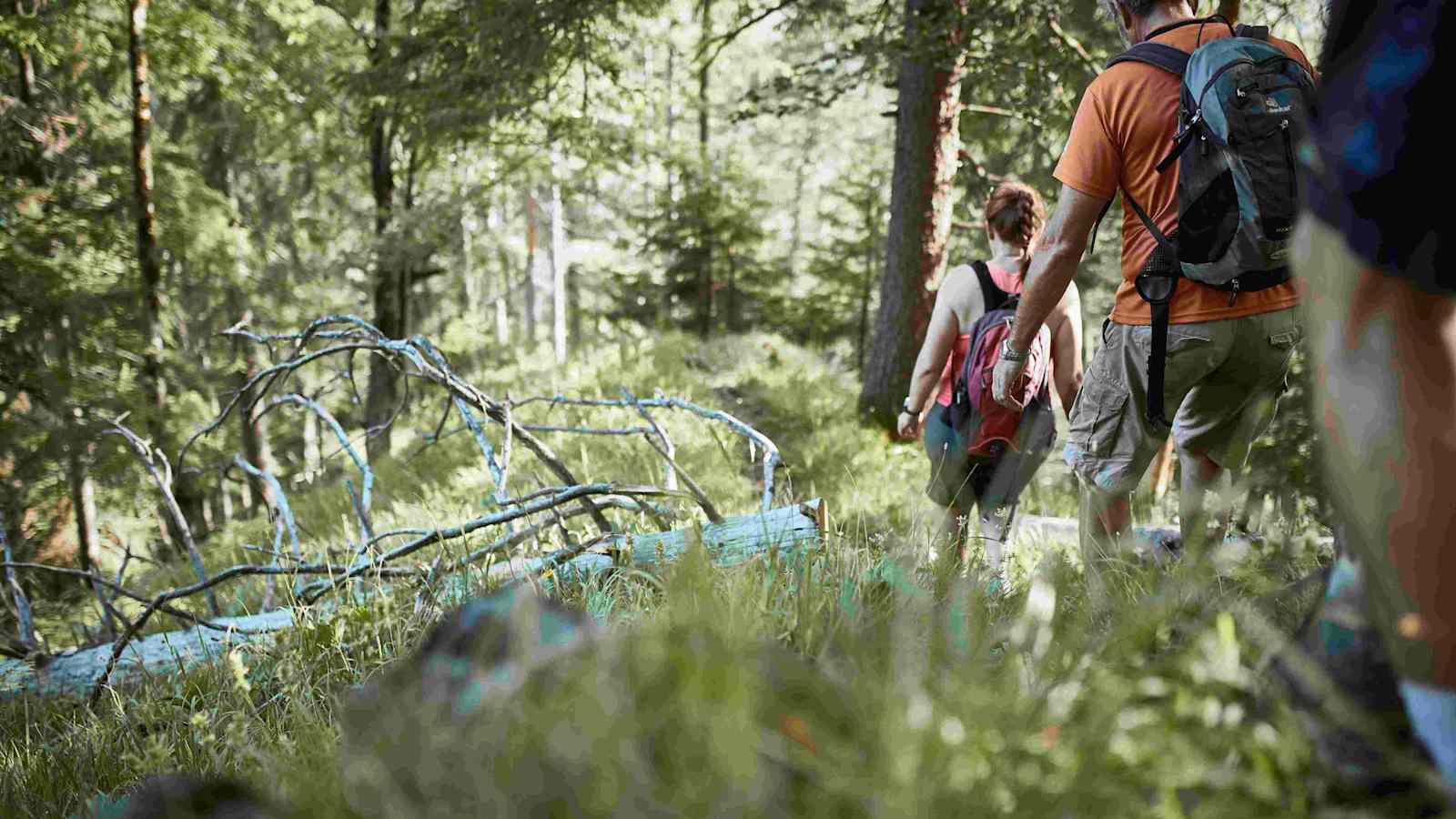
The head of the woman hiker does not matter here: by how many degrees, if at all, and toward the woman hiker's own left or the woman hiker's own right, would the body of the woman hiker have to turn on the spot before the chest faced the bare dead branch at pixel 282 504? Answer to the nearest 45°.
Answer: approximately 90° to the woman hiker's own left

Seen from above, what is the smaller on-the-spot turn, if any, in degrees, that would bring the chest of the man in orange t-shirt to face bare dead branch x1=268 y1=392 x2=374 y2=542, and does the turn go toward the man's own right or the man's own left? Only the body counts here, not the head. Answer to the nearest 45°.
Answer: approximately 45° to the man's own left

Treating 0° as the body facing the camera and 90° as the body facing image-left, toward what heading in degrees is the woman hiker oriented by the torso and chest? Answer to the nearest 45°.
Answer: approximately 180°

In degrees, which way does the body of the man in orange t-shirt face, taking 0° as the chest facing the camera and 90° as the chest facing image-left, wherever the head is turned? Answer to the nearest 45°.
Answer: approximately 135°

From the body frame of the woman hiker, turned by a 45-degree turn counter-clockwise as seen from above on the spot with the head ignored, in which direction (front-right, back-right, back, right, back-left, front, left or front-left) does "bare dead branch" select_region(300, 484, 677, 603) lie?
left

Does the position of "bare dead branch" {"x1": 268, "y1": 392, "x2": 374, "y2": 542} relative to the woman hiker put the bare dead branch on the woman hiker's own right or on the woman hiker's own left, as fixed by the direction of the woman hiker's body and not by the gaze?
on the woman hiker's own left

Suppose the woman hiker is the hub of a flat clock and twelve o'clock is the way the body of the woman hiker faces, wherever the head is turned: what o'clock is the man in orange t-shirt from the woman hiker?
The man in orange t-shirt is roughly at 5 o'clock from the woman hiker.

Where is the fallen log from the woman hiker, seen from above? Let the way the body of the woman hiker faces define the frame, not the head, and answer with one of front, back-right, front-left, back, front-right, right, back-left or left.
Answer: back-left

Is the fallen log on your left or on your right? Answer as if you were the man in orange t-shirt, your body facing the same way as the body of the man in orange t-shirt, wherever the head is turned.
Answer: on your left
